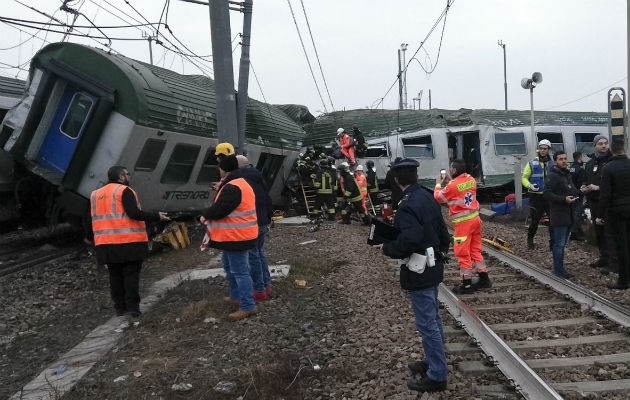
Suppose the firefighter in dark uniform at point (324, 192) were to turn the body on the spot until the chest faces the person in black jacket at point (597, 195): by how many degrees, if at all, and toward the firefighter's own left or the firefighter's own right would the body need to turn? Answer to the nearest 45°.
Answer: approximately 135° to the firefighter's own right

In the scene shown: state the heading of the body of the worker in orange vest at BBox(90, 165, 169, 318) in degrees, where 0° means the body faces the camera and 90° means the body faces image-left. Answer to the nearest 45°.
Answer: approximately 225°

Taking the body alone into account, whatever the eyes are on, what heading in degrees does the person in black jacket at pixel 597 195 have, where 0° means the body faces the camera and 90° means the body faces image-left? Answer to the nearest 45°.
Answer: approximately 45°

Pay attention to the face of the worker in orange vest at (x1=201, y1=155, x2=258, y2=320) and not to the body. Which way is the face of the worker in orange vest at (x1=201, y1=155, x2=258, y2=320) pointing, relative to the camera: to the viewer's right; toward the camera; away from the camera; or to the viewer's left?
to the viewer's left

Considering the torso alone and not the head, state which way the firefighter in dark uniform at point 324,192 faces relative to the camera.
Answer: away from the camera

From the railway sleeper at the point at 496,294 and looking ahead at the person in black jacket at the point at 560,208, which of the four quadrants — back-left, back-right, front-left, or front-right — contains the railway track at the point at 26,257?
back-left

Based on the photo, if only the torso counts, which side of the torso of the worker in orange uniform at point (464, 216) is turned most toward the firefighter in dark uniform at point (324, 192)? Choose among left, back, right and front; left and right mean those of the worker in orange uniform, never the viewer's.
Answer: front

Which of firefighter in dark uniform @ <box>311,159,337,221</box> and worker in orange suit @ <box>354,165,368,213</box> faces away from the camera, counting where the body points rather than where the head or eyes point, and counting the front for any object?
the firefighter in dark uniform
